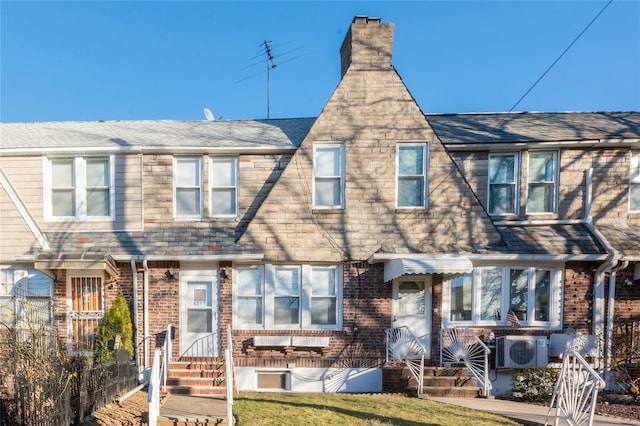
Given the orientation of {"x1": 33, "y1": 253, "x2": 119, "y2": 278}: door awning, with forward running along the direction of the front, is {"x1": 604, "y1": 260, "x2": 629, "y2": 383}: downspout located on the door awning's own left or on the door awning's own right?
on the door awning's own left

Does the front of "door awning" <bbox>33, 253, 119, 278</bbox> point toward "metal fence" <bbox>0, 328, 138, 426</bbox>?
yes

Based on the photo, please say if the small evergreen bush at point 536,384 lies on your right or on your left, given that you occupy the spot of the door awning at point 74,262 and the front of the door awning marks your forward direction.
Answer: on your left

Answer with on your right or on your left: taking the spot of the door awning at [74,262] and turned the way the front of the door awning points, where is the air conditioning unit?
on your left

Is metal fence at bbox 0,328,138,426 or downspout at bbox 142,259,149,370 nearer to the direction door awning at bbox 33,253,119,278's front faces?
the metal fence

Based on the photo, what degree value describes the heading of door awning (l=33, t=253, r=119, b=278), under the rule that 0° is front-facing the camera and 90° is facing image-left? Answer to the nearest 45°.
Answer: approximately 0°
